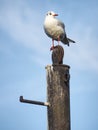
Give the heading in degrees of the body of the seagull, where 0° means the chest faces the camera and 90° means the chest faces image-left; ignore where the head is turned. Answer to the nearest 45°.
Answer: approximately 45°
